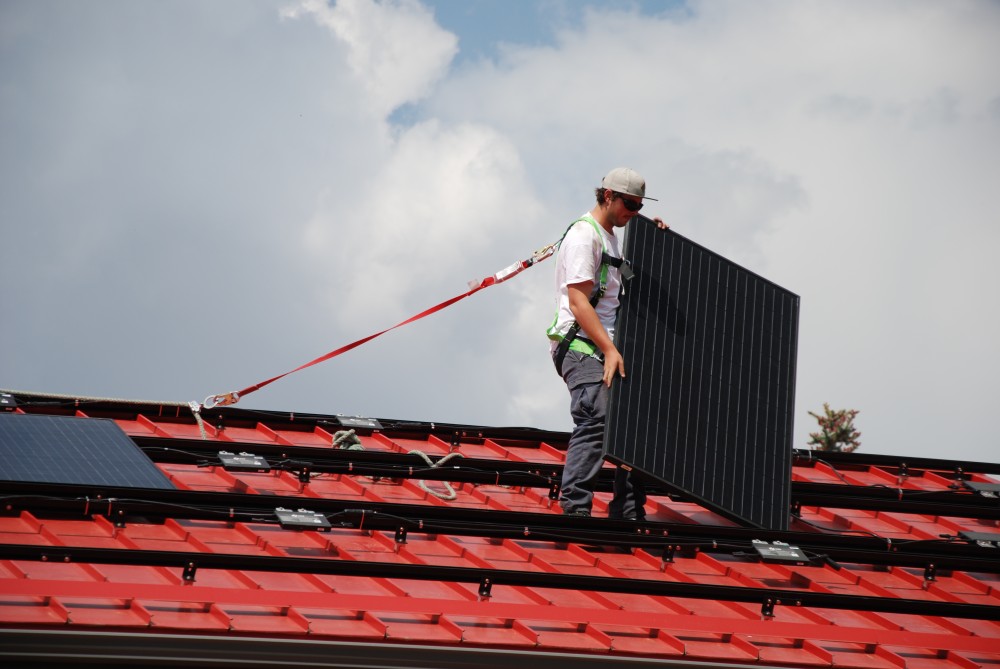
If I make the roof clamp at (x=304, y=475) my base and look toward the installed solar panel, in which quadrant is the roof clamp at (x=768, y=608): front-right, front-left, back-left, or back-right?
back-left

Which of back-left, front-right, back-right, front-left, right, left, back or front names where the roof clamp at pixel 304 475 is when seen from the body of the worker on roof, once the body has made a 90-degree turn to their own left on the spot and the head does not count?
left

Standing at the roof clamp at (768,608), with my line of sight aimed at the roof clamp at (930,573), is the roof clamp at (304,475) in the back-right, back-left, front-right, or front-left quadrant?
back-left

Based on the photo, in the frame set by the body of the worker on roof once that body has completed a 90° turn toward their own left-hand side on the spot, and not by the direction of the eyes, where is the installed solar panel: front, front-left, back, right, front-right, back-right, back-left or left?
left

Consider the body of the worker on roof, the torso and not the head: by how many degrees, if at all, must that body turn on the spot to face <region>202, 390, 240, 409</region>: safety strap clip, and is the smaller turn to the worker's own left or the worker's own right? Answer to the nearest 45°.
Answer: approximately 135° to the worker's own left

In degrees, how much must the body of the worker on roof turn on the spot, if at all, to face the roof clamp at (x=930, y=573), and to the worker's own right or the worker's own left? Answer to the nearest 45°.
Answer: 0° — they already face it

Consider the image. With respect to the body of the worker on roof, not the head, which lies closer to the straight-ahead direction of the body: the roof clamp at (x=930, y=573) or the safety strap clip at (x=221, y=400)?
the roof clamp

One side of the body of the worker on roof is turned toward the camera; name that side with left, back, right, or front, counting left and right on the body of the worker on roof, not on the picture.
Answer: right
